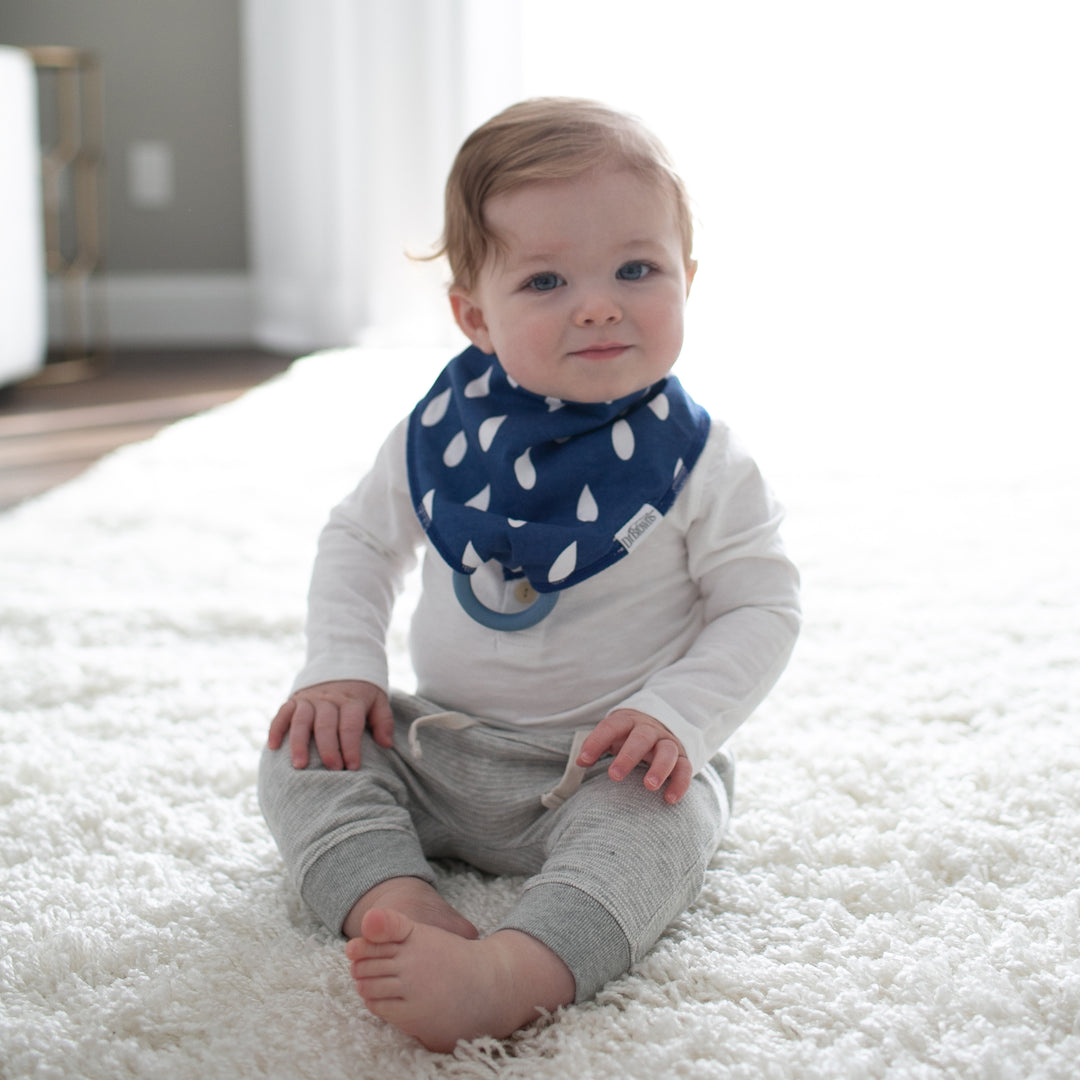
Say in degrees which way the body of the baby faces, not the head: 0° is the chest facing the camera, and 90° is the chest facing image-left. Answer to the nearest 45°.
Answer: approximately 0°

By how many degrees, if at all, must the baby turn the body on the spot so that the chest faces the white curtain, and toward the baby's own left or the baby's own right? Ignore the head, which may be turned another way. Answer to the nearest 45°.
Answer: approximately 180°
